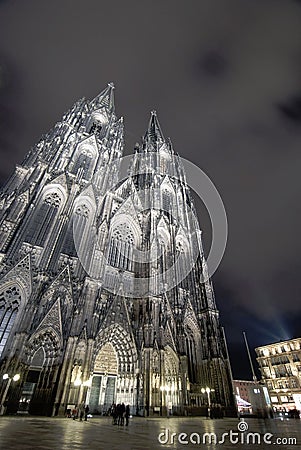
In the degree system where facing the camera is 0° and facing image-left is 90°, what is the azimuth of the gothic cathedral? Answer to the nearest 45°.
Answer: approximately 315°
